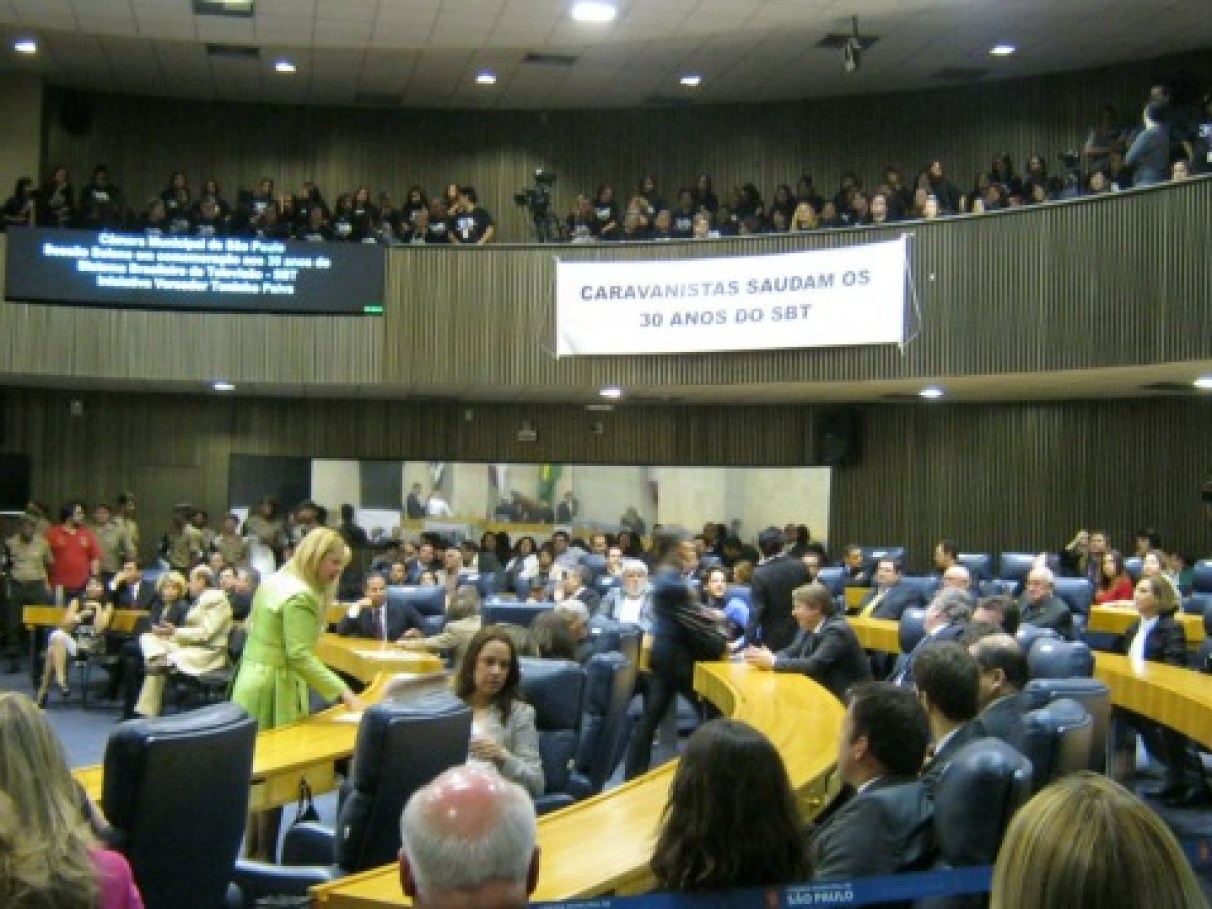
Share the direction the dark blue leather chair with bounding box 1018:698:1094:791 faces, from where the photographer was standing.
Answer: facing away from the viewer and to the left of the viewer

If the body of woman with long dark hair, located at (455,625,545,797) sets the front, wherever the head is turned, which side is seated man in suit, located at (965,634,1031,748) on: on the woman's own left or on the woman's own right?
on the woman's own left

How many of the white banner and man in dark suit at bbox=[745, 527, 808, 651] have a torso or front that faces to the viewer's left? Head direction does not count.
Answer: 0

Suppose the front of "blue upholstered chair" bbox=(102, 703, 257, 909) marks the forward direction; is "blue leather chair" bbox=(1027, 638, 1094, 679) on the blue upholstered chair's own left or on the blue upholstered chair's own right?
on the blue upholstered chair's own right

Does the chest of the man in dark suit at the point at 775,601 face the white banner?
yes

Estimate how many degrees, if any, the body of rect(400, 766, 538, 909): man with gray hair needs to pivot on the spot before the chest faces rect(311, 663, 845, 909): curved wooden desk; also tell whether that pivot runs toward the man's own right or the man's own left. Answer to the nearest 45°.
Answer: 0° — they already face it

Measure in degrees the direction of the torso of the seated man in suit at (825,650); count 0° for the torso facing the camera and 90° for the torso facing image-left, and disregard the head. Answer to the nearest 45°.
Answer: approximately 90°

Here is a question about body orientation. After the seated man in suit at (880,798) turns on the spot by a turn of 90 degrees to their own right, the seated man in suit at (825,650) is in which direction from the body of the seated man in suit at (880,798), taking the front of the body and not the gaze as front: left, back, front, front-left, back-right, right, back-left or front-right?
front-left

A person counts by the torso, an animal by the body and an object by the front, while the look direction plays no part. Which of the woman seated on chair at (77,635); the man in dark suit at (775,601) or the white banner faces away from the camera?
the man in dark suit

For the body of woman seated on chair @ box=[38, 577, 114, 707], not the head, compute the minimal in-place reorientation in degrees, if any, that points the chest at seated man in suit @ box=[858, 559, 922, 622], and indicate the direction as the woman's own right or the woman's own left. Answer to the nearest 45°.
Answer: approximately 90° to the woman's own left

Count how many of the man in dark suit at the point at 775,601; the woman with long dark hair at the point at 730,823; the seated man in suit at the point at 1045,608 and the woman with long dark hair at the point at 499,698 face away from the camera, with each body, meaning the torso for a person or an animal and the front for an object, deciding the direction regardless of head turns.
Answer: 2

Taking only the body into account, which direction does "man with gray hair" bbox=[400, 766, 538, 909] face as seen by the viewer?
away from the camera

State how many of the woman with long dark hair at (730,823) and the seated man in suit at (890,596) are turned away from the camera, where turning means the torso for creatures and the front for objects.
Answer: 1

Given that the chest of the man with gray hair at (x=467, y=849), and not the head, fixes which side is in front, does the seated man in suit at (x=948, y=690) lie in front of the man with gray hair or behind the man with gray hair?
in front

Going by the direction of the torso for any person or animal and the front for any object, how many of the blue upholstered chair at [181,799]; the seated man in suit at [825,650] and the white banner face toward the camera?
1

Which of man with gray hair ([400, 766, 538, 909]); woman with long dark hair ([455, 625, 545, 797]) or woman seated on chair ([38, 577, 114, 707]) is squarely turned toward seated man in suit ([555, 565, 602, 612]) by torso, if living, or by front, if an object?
the man with gray hair

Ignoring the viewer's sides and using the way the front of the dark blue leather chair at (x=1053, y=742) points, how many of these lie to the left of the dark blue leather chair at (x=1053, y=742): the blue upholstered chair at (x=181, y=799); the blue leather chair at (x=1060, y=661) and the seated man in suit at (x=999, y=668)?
1

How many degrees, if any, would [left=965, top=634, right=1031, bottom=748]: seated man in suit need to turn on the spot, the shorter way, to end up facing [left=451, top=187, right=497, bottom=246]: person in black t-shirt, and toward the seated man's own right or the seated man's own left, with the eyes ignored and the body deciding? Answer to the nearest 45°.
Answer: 0° — they already face them

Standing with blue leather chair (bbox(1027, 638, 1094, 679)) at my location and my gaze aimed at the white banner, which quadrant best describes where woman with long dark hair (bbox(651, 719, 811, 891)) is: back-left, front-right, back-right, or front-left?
back-left

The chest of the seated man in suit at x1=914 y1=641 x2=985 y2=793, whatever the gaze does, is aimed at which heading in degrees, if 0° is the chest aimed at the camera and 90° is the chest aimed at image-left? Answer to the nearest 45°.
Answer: approximately 135°
